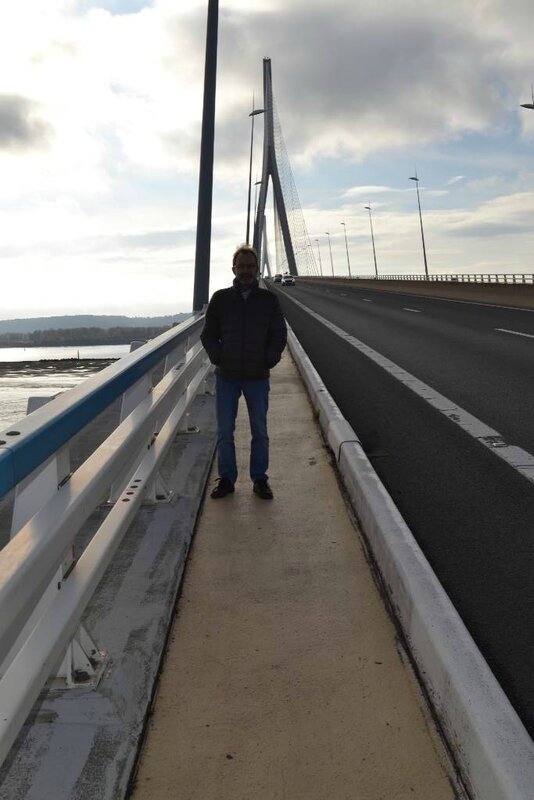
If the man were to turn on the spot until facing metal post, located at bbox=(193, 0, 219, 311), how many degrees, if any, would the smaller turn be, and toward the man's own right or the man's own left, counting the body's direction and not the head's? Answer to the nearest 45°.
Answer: approximately 180°

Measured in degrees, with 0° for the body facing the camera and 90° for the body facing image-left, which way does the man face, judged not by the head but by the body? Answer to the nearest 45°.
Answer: approximately 0°
